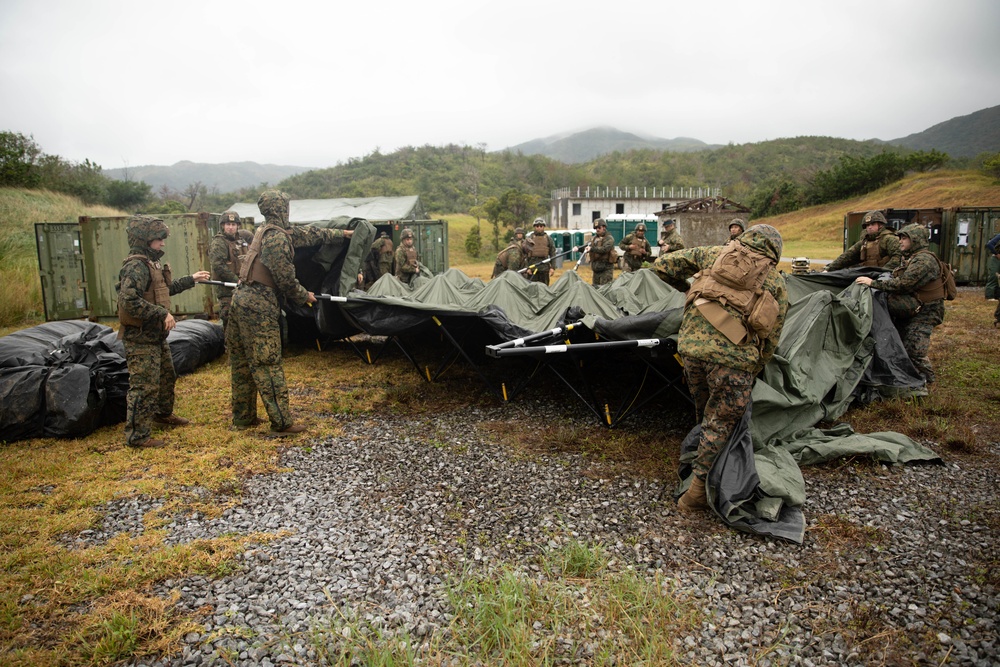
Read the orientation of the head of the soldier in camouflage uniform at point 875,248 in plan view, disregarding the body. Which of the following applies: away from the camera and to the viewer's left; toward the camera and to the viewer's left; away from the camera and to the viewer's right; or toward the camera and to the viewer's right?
toward the camera and to the viewer's left

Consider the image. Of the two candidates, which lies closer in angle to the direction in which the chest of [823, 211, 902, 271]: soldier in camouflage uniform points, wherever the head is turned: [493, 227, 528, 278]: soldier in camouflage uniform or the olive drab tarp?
the olive drab tarp

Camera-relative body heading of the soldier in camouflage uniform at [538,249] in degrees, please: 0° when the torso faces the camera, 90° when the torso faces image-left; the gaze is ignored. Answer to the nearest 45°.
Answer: approximately 0°

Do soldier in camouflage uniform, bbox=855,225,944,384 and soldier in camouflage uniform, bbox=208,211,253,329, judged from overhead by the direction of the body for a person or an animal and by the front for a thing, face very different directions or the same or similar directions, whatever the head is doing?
very different directions

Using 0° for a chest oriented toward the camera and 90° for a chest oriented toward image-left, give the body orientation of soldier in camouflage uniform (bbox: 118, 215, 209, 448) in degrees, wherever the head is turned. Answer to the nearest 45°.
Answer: approximately 270°

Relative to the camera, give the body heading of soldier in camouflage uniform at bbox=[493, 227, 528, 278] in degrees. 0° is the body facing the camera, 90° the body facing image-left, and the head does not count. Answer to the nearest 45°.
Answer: approximately 315°

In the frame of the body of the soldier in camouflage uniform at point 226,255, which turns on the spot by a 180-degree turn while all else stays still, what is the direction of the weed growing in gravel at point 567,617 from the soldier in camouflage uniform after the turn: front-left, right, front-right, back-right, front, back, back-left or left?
back-left

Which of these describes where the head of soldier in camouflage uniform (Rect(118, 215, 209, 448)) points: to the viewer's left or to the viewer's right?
to the viewer's right

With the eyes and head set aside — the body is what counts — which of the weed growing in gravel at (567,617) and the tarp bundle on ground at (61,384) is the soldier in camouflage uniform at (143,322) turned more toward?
the weed growing in gravel

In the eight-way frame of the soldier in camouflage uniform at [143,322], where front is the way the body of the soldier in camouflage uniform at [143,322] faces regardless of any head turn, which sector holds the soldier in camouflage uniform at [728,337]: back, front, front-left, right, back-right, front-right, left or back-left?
front-right

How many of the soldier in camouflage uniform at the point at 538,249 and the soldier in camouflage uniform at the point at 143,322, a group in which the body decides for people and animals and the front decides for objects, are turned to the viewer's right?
1
